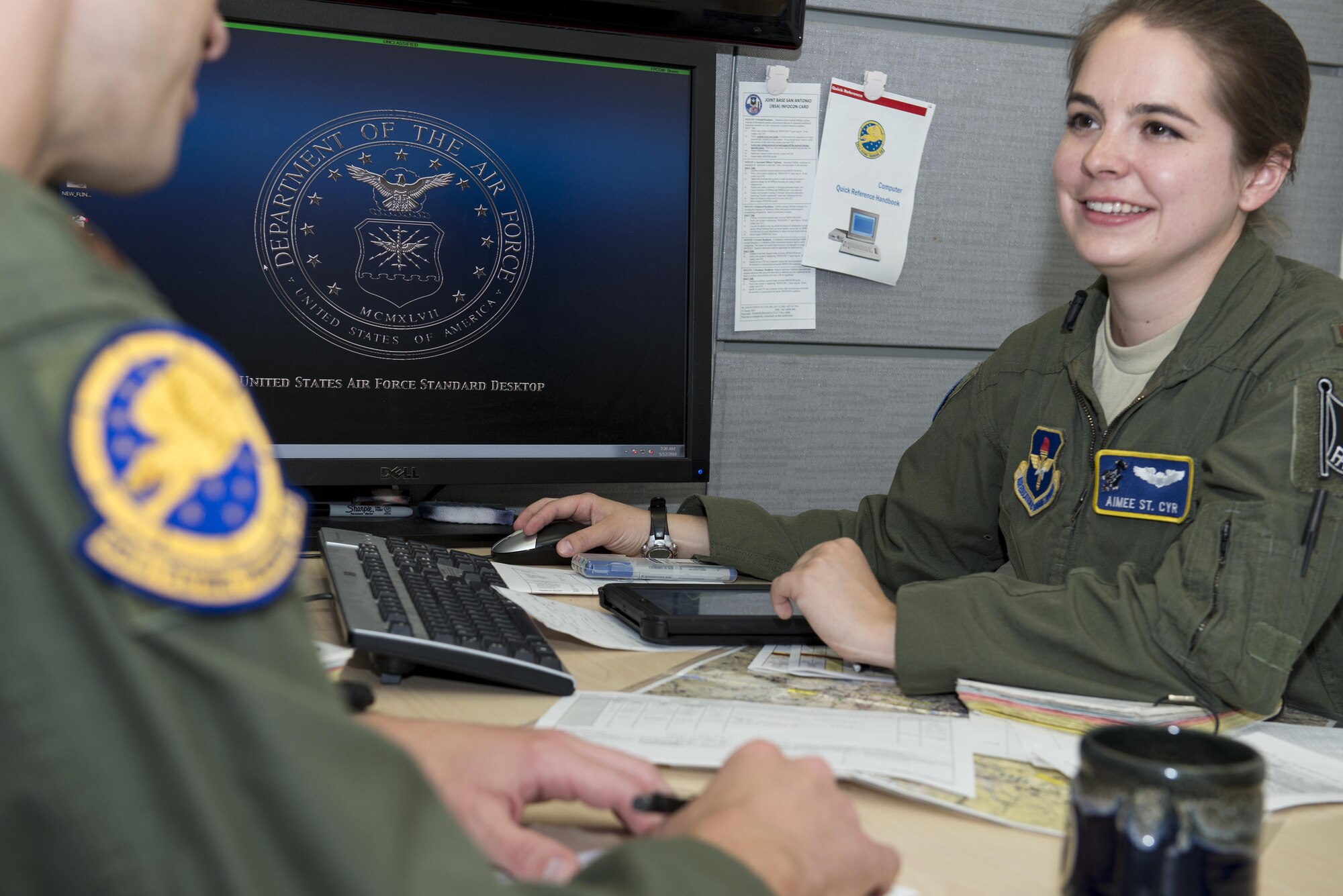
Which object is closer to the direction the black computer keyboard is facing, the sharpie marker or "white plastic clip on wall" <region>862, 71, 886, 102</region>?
the white plastic clip on wall

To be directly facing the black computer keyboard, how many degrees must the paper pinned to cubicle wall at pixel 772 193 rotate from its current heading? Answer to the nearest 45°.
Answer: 0° — it already faces it

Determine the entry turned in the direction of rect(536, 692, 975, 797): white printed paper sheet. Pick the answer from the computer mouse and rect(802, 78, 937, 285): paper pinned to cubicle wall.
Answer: the paper pinned to cubicle wall

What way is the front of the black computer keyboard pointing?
to the viewer's right

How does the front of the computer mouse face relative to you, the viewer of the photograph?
facing to the left of the viewer

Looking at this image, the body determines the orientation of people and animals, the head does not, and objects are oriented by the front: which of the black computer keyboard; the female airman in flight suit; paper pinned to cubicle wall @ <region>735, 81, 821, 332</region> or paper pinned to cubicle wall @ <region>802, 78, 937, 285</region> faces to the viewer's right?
the black computer keyboard

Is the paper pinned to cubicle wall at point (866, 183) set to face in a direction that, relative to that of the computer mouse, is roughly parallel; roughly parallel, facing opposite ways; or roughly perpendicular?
roughly perpendicular
